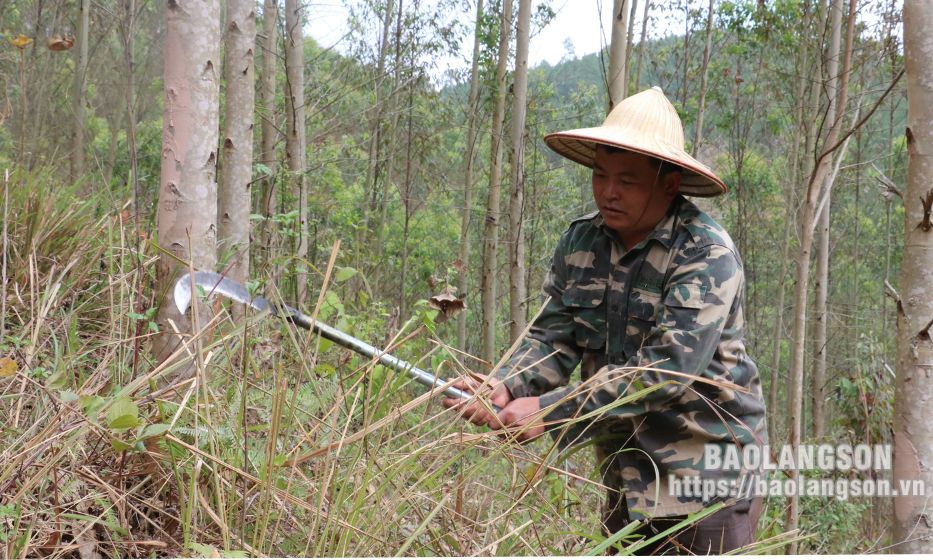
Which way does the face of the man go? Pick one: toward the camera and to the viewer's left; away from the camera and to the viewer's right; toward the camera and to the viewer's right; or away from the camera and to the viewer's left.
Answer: toward the camera and to the viewer's left

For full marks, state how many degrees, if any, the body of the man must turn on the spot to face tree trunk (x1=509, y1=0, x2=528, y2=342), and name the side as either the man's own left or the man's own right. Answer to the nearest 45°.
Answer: approximately 135° to the man's own right

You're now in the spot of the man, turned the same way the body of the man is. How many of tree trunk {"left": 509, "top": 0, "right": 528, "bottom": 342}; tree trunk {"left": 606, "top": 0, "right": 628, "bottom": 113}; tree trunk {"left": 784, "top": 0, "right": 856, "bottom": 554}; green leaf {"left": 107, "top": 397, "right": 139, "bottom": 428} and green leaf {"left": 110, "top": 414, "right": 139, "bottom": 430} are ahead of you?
2

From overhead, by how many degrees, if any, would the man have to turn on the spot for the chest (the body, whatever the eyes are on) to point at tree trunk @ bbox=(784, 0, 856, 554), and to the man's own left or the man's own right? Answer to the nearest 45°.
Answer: approximately 135° to the man's own right

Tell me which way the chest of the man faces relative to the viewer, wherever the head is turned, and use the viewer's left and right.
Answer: facing the viewer and to the left of the viewer

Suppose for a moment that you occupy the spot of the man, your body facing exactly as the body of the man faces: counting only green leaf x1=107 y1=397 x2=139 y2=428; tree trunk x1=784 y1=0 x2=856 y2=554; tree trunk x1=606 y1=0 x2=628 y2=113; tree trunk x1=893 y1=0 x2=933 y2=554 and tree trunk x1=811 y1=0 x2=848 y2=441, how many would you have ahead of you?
1

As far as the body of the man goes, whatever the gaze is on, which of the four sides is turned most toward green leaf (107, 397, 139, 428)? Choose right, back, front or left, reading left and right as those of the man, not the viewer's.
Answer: front

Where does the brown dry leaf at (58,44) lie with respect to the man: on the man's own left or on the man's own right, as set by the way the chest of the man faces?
on the man's own right

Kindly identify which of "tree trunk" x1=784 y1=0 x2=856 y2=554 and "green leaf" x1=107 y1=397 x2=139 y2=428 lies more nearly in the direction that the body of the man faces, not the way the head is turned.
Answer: the green leaf

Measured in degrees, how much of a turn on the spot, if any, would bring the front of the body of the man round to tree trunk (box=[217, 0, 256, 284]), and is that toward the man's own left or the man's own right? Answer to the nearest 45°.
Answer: approximately 90° to the man's own right

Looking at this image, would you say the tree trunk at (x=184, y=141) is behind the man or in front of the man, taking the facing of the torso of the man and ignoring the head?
in front
